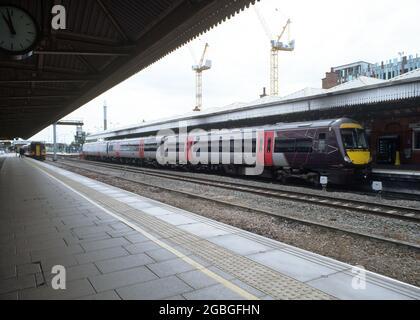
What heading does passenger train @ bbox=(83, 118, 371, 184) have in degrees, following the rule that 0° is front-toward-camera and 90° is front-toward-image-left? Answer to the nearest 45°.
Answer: approximately 315°

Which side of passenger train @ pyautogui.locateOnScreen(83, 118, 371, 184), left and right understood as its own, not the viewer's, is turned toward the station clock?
right

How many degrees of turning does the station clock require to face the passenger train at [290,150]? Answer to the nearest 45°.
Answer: approximately 135° to its left

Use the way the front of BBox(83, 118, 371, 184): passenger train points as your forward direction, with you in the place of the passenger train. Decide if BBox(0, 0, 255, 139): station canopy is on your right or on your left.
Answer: on your right
